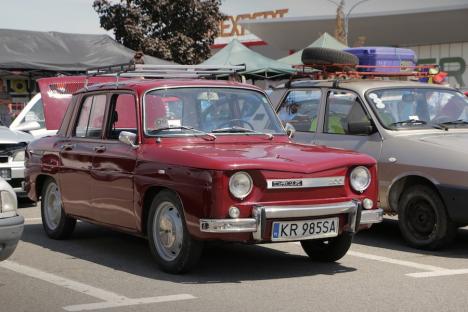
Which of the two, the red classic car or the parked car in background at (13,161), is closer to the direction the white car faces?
the red classic car

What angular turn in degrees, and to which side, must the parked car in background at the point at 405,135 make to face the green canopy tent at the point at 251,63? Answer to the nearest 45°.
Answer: approximately 135° to its left

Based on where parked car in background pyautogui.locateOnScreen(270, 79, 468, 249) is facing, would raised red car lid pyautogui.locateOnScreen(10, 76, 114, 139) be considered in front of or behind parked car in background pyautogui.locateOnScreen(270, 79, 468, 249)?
behind

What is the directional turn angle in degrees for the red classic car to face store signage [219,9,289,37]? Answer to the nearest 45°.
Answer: approximately 135° to its left

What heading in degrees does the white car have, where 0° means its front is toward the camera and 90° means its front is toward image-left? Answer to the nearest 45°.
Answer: approximately 315°

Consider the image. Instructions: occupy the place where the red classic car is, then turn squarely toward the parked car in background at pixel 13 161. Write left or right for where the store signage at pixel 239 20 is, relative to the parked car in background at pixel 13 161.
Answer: right

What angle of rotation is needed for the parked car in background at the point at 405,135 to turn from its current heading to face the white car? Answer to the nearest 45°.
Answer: approximately 90° to its right
